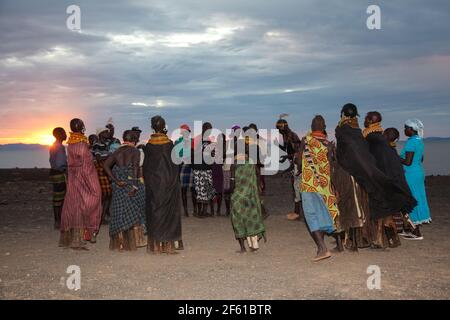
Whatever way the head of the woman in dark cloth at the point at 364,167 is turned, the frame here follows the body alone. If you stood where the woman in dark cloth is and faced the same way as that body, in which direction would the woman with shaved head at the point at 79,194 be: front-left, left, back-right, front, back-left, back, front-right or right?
front-left

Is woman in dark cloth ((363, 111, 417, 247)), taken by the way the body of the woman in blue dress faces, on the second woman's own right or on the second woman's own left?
on the second woman's own left

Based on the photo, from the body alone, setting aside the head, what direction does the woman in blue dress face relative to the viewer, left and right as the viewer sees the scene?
facing to the left of the viewer

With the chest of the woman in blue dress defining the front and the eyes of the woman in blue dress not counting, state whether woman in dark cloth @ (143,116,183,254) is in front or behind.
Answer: in front

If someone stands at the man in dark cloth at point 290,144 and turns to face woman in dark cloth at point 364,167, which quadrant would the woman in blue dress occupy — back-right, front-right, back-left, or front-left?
front-left

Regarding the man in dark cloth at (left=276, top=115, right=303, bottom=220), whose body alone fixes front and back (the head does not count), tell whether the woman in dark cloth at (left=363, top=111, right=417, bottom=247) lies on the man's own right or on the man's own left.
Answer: on the man's own left

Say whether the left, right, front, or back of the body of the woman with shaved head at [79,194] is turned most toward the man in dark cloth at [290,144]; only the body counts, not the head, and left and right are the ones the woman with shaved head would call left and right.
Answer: front

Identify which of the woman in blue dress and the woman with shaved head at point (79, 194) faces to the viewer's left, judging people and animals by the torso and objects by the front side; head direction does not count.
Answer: the woman in blue dress

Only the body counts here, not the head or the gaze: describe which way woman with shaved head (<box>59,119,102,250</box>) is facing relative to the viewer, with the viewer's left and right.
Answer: facing away from the viewer and to the right of the viewer
